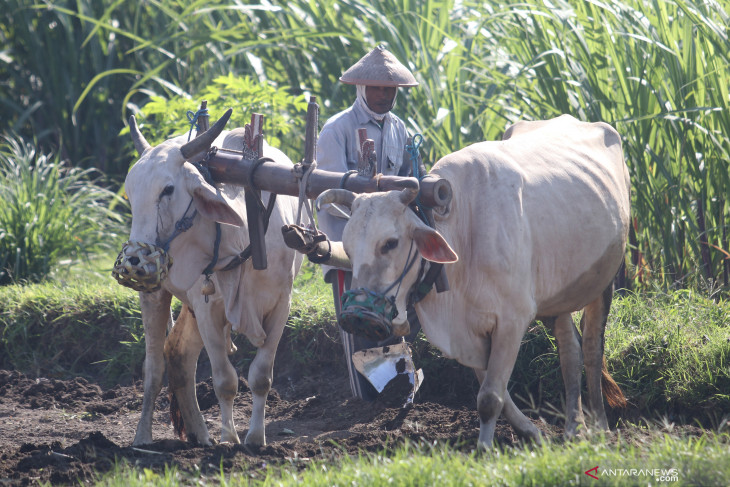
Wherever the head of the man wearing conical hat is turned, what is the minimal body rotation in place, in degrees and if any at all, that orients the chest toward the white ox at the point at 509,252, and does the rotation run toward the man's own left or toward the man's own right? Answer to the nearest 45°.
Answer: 0° — they already face it

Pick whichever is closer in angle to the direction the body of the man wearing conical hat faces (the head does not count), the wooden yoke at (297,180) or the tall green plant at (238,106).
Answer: the wooden yoke

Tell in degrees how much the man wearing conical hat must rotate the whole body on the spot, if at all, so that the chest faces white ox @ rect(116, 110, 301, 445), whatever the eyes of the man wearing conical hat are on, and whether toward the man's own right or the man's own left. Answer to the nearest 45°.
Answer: approximately 90° to the man's own right

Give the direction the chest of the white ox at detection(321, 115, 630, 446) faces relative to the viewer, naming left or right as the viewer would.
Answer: facing the viewer and to the left of the viewer

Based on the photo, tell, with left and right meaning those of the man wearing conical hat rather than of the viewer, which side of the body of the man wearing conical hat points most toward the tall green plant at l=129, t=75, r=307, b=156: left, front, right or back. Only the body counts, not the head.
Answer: back

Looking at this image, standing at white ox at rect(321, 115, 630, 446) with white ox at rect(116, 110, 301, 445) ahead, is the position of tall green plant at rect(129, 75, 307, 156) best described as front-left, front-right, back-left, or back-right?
front-right

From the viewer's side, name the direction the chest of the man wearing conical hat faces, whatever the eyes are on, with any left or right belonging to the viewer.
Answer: facing the viewer and to the right of the viewer

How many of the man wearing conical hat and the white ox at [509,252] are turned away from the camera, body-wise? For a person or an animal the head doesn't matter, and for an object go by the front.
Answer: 0
